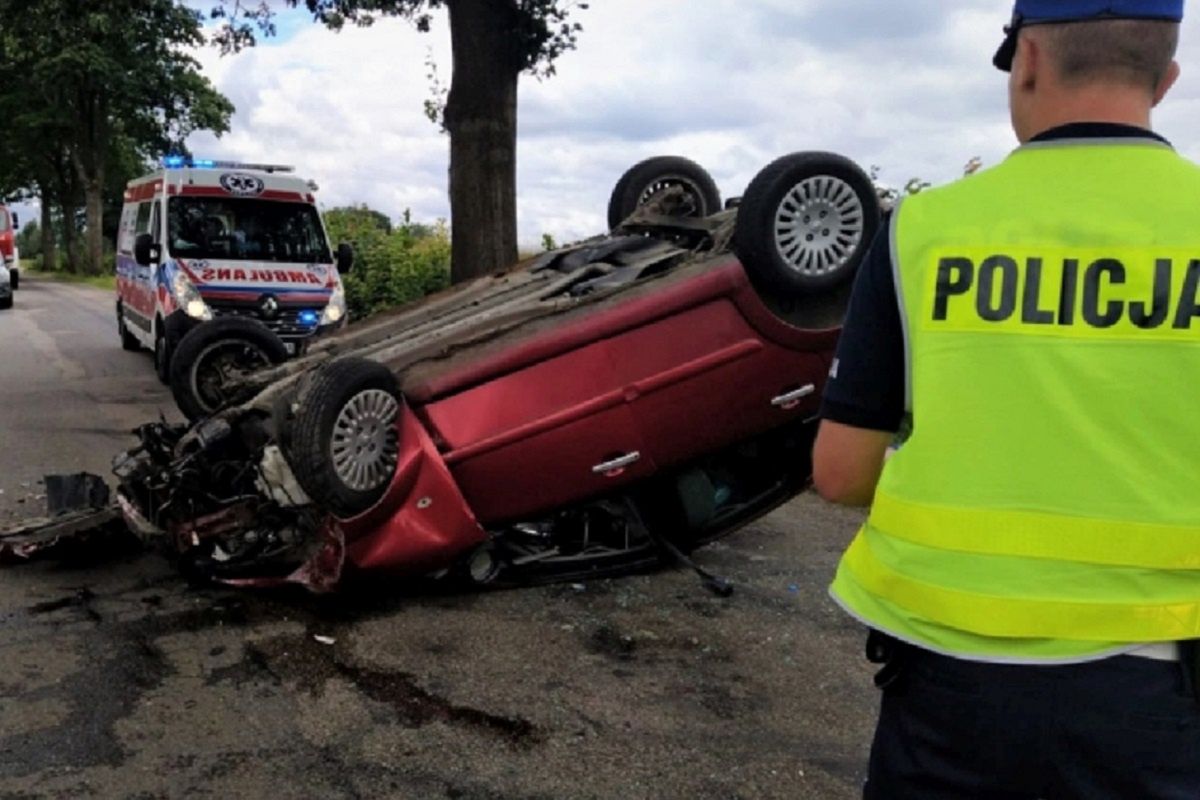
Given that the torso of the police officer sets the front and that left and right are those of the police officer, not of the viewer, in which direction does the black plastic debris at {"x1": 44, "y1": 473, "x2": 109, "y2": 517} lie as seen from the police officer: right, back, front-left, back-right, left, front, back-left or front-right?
front-left

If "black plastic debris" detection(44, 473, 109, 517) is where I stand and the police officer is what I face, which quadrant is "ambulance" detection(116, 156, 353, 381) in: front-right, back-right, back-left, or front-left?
back-left

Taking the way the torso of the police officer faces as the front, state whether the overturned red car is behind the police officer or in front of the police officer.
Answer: in front

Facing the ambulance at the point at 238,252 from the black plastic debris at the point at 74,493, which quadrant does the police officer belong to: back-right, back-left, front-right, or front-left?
back-right

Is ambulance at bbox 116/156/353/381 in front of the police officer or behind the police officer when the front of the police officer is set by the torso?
in front

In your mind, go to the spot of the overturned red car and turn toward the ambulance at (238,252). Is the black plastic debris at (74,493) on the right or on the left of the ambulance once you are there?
left

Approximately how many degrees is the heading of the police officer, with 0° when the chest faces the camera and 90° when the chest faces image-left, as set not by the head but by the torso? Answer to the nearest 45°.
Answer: approximately 180°
